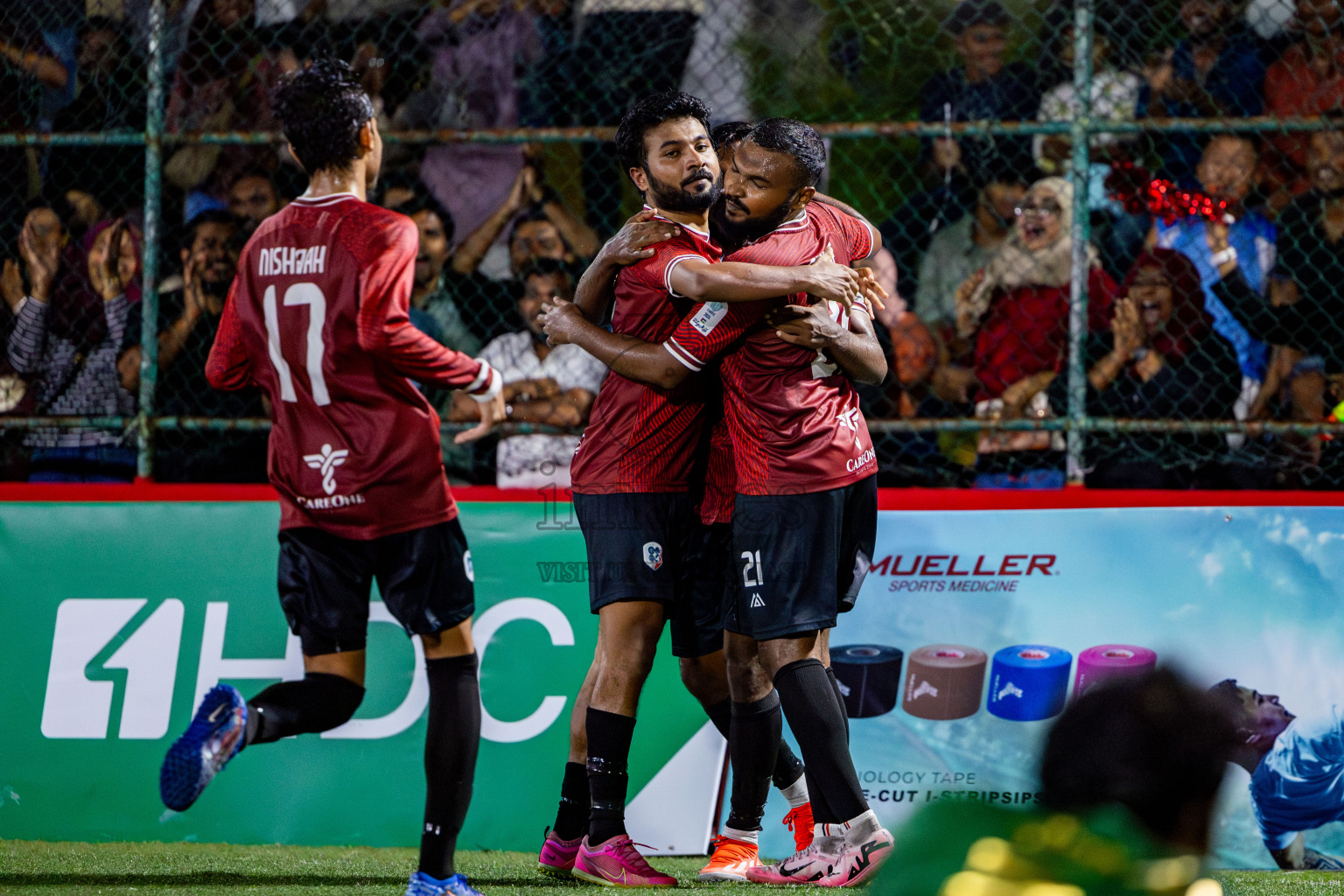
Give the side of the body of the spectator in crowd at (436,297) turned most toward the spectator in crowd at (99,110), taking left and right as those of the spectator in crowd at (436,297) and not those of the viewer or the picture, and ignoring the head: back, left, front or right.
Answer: right

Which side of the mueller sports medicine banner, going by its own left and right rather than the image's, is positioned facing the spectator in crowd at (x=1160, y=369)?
back

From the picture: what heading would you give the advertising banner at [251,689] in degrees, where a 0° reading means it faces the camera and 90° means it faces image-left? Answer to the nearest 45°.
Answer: approximately 0°

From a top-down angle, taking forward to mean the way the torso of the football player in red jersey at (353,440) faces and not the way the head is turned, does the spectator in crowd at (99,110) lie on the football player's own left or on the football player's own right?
on the football player's own left

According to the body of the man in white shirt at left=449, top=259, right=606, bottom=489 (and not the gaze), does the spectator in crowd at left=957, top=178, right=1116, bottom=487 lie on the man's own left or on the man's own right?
on the man's own left

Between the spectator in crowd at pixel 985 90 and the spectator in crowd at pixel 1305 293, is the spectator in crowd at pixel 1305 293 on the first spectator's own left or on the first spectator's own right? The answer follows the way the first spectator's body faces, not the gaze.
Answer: on the first spectator's own left

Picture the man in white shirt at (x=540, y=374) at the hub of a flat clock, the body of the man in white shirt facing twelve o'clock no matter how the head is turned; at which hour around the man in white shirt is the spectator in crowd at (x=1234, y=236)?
The spectator in crowd is roughly at 9 o'clock from the man in white shirt.

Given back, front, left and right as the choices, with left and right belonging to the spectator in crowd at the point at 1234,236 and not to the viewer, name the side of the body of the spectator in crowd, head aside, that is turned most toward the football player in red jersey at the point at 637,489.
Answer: front

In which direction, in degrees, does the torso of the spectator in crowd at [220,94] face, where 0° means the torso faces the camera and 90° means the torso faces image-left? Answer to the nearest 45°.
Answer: approximately 0°
